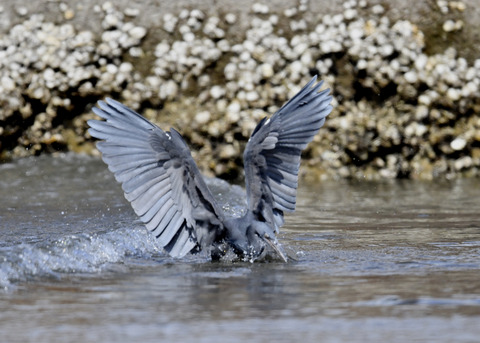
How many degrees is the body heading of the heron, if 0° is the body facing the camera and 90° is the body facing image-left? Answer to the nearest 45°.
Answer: approximately 315°

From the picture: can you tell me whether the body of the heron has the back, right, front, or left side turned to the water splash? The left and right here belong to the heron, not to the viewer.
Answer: right
